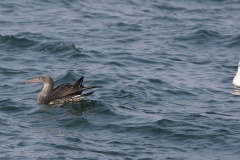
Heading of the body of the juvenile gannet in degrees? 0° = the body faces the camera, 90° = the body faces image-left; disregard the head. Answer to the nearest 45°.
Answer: approximately 90°
